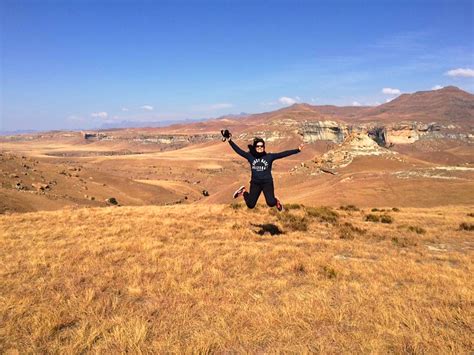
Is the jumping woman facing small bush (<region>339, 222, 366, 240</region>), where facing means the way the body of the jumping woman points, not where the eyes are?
no

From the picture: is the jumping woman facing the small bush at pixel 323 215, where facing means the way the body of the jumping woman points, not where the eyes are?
no

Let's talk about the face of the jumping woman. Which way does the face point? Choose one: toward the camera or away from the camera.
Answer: toward the camera

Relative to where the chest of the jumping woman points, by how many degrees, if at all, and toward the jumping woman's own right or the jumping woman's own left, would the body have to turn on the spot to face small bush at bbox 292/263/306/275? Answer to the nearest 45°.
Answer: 0° — they already face it

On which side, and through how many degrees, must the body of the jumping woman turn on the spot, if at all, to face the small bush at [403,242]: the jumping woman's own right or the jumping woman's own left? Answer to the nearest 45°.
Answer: approximately 90° to the jumping woman's own left

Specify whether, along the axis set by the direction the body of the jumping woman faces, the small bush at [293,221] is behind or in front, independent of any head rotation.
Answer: behind

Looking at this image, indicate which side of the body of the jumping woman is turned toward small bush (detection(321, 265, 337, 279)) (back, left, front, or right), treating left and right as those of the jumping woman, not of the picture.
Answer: front

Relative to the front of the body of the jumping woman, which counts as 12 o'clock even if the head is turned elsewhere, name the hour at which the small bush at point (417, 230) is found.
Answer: The small bush is roughly at 8 o'clock from the jumping woman.

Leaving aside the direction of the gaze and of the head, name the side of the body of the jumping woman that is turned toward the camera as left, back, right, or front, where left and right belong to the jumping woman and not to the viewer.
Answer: front
